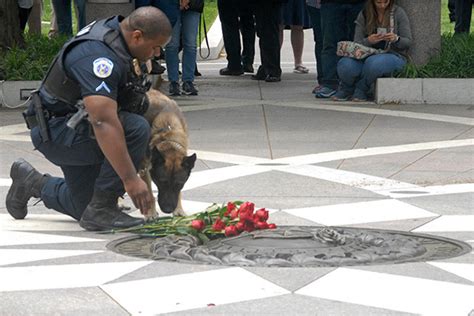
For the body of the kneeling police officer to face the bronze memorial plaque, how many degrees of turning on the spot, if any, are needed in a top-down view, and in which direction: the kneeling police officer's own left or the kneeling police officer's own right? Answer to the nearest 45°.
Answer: approximately 45° to the kneeling police officer's own right

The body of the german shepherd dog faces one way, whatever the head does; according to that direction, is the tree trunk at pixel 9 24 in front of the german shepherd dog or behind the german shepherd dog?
behind

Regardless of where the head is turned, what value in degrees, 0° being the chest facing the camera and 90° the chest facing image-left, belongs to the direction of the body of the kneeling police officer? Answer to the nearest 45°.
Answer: approximately 270°

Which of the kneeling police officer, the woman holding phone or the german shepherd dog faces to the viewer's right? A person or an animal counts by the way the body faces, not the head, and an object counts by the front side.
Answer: the kneeling police officer

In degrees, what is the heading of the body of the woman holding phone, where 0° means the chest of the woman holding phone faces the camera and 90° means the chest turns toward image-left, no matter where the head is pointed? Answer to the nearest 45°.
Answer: approximately 45°
